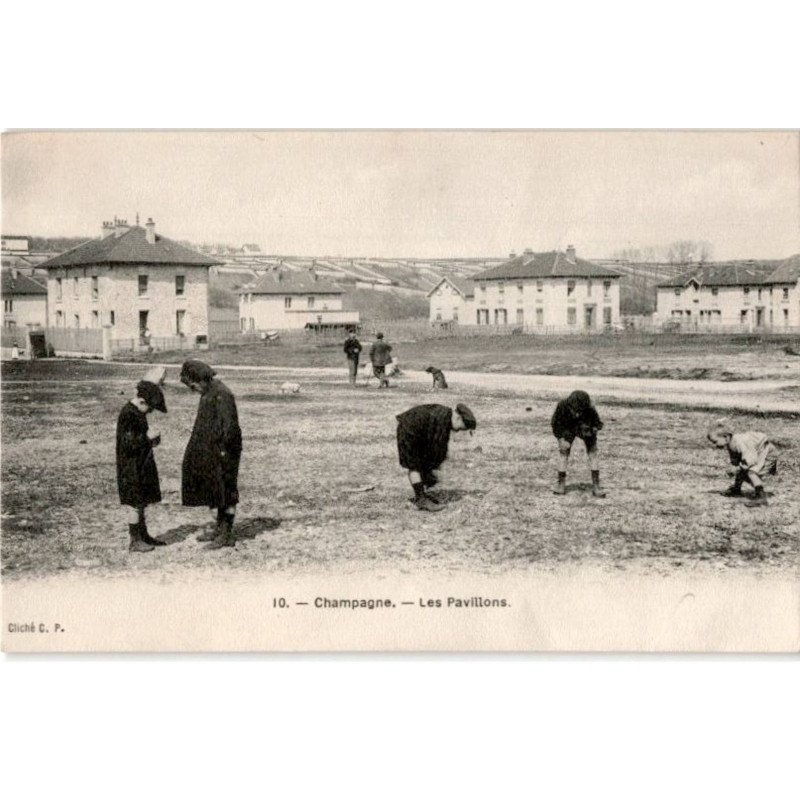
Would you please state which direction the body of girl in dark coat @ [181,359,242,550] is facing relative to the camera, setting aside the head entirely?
to the viewer's left

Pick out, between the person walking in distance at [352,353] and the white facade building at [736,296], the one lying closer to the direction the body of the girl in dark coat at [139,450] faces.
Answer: the white facade building

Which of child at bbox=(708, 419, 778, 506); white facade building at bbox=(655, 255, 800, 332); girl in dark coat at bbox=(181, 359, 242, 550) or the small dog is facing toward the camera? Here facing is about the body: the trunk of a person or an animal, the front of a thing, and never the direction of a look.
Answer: the white facade building

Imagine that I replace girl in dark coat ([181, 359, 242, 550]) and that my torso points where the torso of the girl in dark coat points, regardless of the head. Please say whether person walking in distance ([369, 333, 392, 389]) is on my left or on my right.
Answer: on my right

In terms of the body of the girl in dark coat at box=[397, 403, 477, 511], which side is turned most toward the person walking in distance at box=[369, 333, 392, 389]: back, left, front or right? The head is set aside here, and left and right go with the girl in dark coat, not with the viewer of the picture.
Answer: left

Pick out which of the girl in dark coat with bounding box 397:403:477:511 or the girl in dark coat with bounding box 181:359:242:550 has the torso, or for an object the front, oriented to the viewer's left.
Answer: the girl in dark coat with bounding box 181:359:242:550

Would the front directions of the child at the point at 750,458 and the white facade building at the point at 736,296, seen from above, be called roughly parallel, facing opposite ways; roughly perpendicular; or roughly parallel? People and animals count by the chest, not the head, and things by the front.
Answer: roughly perpendicular

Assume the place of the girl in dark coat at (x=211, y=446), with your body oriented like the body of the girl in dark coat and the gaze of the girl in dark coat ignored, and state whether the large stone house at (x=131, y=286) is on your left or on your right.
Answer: on your right

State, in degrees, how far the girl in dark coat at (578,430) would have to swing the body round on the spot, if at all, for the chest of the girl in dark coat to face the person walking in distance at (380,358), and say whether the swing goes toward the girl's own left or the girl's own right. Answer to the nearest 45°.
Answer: approximately 135° to the girl's own right

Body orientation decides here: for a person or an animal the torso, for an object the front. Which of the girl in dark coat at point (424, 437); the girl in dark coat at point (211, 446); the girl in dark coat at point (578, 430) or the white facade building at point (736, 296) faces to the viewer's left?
the girl in dark coat at point (211, 446)

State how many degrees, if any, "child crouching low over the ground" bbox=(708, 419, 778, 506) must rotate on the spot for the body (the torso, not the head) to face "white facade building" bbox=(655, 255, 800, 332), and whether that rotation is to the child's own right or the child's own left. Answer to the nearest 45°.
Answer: approximately 90° to the child's own right

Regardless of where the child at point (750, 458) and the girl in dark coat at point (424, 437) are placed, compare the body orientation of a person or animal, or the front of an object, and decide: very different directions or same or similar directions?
very different directions

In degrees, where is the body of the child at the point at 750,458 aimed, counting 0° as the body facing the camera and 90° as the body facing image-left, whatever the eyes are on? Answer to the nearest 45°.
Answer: approximately 90°
